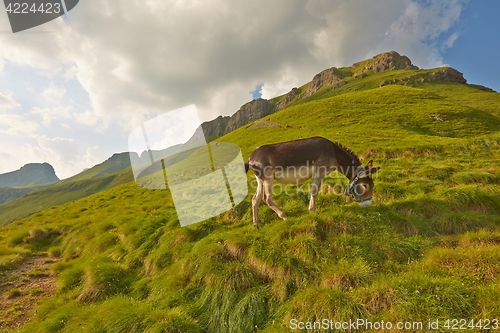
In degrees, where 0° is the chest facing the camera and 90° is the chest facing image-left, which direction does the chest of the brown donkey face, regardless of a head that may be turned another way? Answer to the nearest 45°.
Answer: approximately 270°
